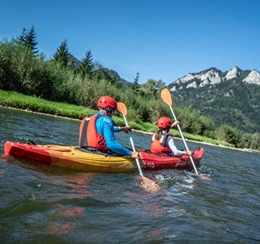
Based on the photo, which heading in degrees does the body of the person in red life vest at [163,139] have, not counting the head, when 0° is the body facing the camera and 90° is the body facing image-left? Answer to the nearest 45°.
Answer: approximately 225°

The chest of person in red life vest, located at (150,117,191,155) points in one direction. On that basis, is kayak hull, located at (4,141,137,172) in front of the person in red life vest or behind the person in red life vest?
behind

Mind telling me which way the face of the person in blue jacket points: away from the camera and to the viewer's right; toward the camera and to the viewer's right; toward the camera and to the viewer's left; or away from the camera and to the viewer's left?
away from the camera and to the viewer's right

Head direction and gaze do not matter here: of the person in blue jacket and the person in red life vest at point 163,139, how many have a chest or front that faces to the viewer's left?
0

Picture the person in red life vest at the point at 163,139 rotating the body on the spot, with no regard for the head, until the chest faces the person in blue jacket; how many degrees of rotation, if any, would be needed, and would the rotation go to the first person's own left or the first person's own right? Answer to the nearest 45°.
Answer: approximately 180°

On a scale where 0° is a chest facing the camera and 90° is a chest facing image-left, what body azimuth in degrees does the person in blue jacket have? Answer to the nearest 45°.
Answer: approximately 225°
